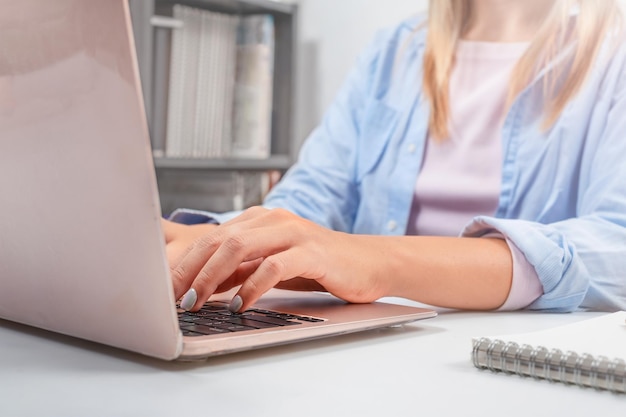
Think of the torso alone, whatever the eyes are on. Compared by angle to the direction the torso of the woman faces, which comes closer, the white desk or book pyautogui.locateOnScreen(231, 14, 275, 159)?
the white desk

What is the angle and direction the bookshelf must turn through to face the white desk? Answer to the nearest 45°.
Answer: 0° — it already faces it

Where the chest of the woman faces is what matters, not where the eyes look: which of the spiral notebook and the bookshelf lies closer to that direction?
the spiral notebook

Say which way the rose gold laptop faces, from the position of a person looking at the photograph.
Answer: facing away from the viewer and to the right of the viewer

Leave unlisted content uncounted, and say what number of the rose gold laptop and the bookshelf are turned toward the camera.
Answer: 1

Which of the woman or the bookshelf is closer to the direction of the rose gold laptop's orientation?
the woman

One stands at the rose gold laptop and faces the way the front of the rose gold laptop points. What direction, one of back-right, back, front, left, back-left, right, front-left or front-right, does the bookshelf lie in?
front-left

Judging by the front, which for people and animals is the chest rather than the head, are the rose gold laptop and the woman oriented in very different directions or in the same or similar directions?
very different directions

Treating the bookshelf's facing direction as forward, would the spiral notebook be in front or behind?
in front

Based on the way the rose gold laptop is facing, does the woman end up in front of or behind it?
in front
